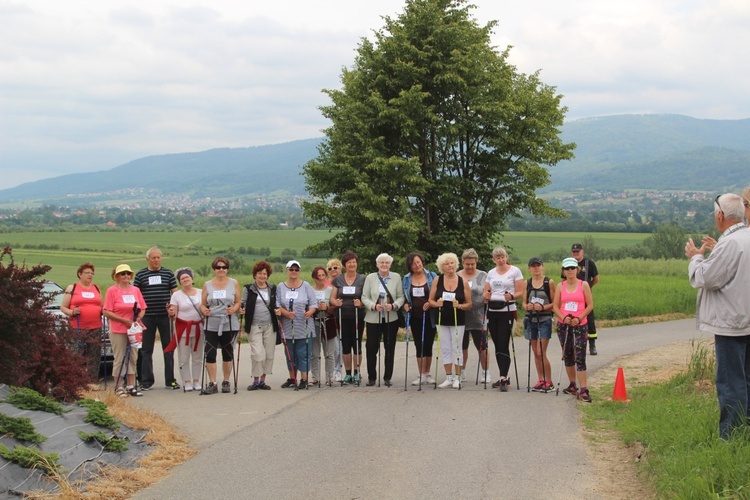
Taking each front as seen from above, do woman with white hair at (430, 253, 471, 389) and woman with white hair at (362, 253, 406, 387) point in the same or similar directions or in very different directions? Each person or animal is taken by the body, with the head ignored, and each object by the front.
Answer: same or similar directions

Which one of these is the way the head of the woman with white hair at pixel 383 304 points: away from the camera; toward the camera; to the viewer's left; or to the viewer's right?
toward the camera

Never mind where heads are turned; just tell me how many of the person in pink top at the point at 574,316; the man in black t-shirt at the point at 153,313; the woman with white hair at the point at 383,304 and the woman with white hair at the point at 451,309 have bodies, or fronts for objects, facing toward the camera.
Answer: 4

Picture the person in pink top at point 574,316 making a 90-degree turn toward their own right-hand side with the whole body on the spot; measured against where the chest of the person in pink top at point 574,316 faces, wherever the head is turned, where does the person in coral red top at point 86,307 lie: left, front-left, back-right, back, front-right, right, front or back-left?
front

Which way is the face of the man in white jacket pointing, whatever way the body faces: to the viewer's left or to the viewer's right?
to the viewer's left

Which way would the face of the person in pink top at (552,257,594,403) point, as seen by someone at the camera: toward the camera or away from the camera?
toward the camera

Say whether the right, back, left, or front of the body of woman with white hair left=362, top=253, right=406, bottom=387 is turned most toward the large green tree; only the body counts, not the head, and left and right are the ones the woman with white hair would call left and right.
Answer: back

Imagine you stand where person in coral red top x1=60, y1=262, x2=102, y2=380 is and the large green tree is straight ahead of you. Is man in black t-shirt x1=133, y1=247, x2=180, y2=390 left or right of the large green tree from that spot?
right

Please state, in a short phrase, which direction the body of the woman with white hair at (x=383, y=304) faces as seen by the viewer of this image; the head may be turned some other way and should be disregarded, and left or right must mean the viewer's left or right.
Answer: facing the viewer

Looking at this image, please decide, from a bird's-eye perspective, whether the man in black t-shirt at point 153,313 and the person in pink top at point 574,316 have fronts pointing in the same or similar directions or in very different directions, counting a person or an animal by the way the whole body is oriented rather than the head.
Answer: same or similar directions

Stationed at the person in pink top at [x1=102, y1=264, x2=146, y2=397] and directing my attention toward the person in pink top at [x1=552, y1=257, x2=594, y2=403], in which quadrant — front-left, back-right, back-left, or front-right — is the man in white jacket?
front-right

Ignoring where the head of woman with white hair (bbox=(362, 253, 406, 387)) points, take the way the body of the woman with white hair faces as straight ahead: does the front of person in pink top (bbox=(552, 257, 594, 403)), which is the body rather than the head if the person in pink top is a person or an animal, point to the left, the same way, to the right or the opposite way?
the same way

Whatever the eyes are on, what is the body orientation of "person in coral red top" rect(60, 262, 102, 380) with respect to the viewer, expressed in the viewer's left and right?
facing the viewer and to the right of the viewer

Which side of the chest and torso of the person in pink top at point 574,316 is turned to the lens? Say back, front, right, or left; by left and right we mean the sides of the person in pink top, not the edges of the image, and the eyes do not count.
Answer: front

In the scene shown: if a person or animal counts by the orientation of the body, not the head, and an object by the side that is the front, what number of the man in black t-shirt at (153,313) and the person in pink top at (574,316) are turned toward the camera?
2
